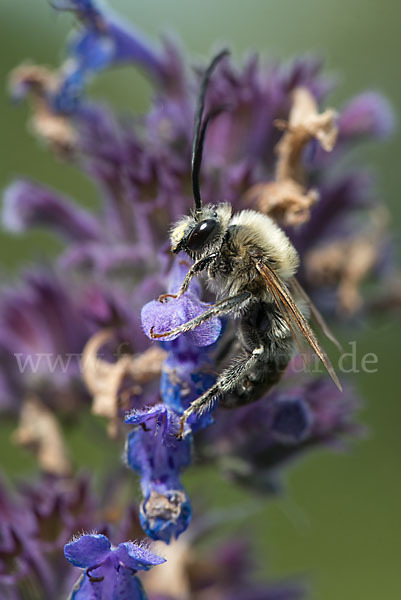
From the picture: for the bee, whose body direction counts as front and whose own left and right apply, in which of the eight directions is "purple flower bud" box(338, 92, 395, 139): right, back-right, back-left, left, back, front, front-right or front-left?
back-right

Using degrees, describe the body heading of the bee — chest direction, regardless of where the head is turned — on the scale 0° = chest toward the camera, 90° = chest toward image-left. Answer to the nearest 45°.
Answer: approximately 90°
